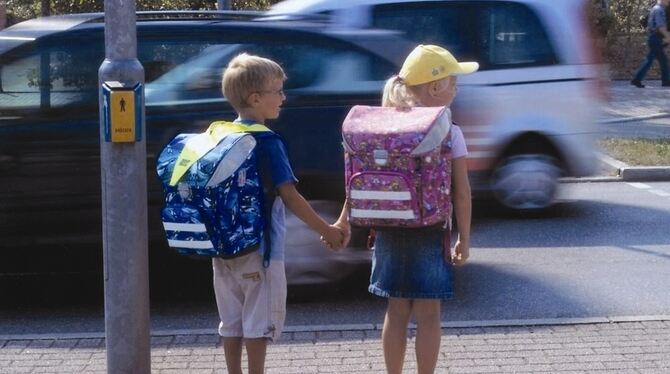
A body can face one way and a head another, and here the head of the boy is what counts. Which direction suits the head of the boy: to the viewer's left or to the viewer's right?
to the viewer's right

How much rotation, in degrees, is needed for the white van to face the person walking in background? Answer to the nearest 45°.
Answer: approximately 90° to its right

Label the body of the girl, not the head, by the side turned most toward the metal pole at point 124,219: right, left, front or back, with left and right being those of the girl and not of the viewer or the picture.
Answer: left

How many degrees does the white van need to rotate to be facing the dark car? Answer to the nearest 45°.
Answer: approximately 45° to its left

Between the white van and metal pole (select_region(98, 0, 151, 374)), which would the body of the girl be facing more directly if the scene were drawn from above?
the white van

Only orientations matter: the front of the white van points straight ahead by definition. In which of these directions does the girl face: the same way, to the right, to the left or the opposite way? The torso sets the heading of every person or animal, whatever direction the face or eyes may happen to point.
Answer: to the right

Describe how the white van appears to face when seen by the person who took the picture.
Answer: facing to the left of the viewer

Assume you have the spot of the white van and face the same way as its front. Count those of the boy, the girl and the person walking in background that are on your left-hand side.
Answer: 2

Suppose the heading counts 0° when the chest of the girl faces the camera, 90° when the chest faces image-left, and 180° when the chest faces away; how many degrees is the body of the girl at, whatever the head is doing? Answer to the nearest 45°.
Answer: approximately 180°

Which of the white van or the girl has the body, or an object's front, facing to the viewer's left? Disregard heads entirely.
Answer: the white van

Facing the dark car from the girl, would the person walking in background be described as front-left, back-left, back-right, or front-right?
front-right

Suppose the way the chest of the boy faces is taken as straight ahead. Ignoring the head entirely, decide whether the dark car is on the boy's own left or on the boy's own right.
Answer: on the boy's own left

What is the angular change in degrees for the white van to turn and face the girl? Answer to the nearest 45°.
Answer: approximately 90° to its left

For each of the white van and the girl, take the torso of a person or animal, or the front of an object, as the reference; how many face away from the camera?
1

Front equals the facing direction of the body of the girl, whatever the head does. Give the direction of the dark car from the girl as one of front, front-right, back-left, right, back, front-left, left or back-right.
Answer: front-left

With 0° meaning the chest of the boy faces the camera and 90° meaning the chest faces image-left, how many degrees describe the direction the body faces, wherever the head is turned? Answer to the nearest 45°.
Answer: approximately 225°

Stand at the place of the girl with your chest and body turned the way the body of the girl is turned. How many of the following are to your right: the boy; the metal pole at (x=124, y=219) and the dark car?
0
